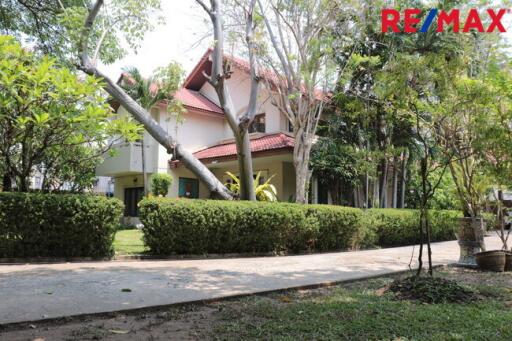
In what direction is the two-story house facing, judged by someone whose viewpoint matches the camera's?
facing the viewer and to the left of the viewer

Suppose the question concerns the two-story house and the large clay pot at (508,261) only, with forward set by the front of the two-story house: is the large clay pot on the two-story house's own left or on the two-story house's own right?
on the two-story house's own left

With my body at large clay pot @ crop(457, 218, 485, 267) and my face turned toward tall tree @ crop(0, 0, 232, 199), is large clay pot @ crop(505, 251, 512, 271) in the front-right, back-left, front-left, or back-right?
back-left

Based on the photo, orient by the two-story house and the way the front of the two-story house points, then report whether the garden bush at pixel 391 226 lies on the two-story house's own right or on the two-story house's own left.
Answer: on the two-story house's own left

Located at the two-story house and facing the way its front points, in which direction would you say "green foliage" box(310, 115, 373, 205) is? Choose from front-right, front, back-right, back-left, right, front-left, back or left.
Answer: left

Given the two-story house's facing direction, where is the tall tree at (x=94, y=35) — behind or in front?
in front
